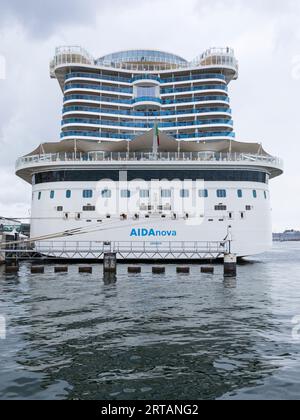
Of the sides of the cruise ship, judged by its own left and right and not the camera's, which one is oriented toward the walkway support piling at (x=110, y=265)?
back

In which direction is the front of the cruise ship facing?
away from the camera
